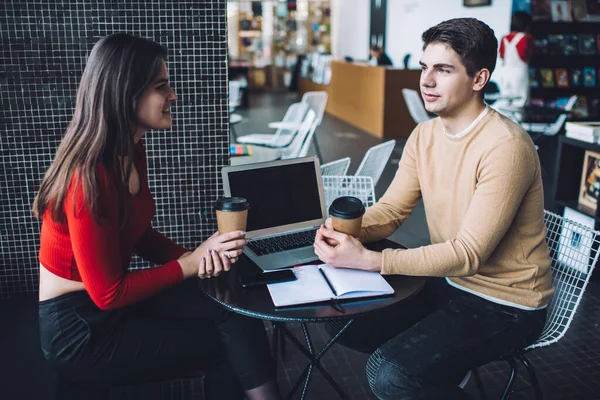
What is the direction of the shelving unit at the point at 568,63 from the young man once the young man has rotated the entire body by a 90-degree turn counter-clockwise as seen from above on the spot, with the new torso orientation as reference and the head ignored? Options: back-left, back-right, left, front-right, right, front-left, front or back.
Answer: back-left

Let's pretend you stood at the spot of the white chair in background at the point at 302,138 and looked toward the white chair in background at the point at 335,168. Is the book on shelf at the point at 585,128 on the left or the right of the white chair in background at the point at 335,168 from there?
left

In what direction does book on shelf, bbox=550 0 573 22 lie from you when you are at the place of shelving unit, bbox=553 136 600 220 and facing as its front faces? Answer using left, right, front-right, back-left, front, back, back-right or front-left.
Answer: back-right

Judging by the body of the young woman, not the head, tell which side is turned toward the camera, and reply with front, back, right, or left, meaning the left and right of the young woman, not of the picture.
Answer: right

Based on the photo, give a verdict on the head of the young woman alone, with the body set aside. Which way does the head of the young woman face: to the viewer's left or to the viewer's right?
to the viewer's right
